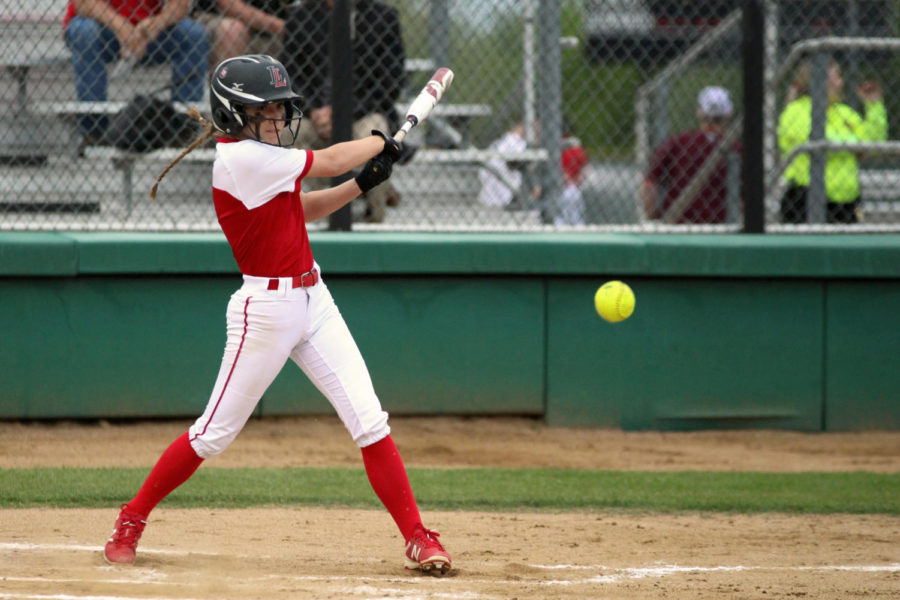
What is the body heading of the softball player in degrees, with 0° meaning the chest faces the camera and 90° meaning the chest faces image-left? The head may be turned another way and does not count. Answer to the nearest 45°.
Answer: approximately 315°

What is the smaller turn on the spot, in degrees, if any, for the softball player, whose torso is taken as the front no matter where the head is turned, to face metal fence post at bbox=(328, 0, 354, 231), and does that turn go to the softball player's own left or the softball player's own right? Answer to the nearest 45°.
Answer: approximately 135° to the softball player's own left
